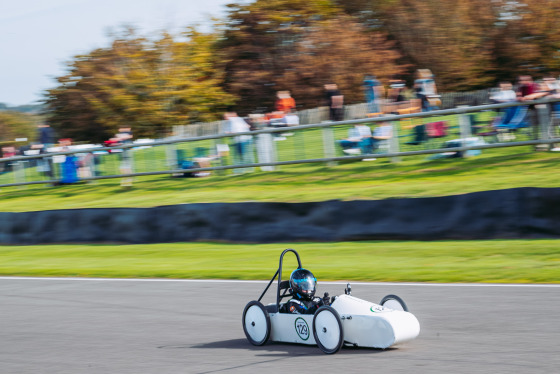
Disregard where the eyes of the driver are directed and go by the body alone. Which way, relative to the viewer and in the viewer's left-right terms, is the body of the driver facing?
facing the viewer and to the right of the viewer

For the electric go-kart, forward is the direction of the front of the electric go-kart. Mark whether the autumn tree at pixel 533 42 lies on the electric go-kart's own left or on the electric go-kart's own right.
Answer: on the electric go-kart's own left

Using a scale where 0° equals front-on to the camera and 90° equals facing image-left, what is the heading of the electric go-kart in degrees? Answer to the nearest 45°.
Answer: approximately 315°

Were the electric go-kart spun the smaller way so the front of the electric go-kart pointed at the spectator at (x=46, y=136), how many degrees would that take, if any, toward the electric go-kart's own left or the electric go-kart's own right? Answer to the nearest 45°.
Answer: approximately 180°

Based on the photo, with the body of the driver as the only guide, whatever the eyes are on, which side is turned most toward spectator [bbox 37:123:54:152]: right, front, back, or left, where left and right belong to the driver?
back

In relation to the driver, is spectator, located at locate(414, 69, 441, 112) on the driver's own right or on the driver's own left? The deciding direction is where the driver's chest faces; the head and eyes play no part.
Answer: on the driver's own left
